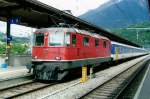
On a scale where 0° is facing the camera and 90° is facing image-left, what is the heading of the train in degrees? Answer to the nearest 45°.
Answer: approximately 45°

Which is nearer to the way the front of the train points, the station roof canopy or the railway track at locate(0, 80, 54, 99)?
the railway track

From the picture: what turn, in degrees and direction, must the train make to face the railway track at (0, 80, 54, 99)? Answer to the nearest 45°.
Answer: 0° — it already faces it
